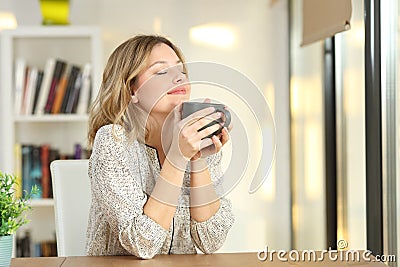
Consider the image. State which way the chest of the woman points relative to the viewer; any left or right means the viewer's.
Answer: facing the viewer and to the right of the viewer

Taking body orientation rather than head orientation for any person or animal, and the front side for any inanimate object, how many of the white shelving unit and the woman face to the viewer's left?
0

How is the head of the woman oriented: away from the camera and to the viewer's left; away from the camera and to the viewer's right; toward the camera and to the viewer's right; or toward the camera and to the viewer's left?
toward the camera and to the viewer's right

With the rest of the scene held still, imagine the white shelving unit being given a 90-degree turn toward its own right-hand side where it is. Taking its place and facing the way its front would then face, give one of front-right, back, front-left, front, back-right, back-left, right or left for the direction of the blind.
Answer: back-left

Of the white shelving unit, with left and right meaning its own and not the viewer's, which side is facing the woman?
front

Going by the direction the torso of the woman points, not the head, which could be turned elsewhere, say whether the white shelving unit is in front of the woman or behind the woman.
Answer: behind
